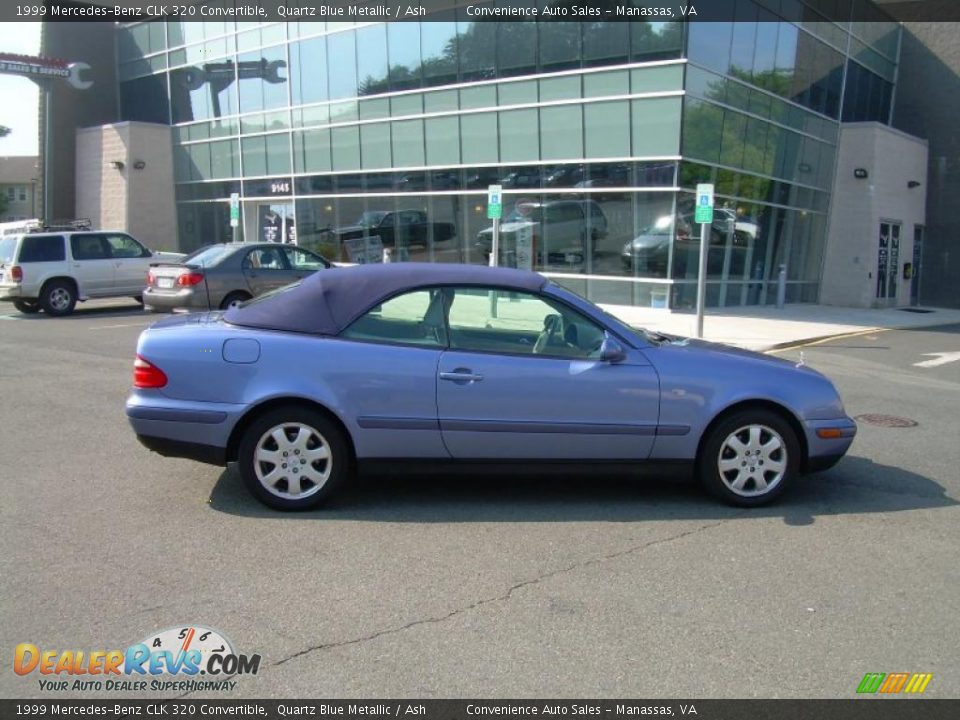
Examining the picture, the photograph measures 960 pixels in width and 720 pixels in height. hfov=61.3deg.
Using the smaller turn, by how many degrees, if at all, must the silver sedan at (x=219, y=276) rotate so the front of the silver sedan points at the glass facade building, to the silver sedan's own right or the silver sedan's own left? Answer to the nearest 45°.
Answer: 0° — it already faces it

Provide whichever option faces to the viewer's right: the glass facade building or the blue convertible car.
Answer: the blue convertible car

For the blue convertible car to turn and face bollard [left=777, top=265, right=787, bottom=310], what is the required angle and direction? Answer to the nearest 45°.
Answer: approximately 45° to its left

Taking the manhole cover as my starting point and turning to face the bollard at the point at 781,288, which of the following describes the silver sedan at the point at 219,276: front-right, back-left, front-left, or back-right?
front-left

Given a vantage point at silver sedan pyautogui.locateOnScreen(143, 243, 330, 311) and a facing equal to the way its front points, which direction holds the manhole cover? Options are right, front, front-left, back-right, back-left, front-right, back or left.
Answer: right

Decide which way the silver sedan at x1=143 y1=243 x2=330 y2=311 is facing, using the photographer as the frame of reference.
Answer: facing away from the viewer and to the right of the viewer

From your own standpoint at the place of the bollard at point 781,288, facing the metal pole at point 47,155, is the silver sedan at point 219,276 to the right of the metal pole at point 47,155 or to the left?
left

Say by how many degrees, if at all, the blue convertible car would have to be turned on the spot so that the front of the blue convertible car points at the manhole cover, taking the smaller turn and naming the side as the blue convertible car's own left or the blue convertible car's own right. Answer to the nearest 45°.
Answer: approximately 45° to the blue convertible car's own left

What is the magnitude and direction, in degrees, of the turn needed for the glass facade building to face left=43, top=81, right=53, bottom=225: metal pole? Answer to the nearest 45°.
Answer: approximately 90° to its right

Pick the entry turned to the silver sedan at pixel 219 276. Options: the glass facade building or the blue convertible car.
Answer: the glass facade building

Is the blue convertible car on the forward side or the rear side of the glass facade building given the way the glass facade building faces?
on the forward side

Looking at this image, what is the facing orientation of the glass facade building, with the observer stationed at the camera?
facing the viewer and to the left of the viewer

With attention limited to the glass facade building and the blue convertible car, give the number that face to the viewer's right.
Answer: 1

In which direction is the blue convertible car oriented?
to the viewer's right
